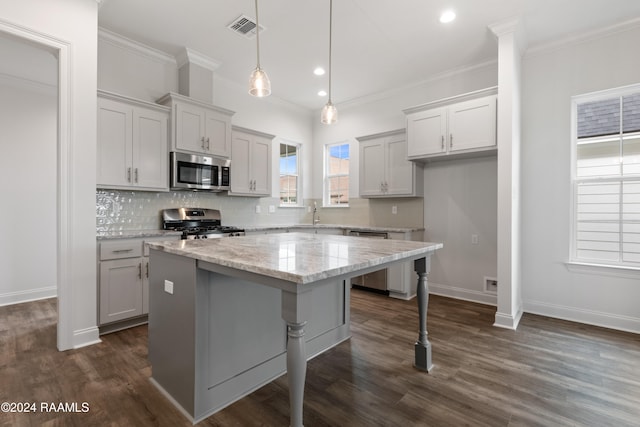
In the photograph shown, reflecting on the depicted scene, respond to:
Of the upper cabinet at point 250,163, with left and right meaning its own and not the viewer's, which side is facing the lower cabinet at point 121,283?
right

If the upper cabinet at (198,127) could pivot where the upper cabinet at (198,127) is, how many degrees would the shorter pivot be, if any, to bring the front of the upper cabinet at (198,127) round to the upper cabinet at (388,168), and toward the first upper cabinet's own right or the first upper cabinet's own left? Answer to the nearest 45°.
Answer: approximately 45° to the first upper cabinet's own left

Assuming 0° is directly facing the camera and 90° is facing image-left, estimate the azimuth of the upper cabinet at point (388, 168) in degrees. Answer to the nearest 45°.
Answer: approximately 45°

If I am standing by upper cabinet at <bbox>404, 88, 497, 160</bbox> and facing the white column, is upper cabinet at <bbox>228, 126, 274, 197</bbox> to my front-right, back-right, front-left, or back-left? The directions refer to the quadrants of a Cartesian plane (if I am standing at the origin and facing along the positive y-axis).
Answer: back-right

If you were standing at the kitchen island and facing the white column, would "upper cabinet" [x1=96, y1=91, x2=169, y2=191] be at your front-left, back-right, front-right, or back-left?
back-left
